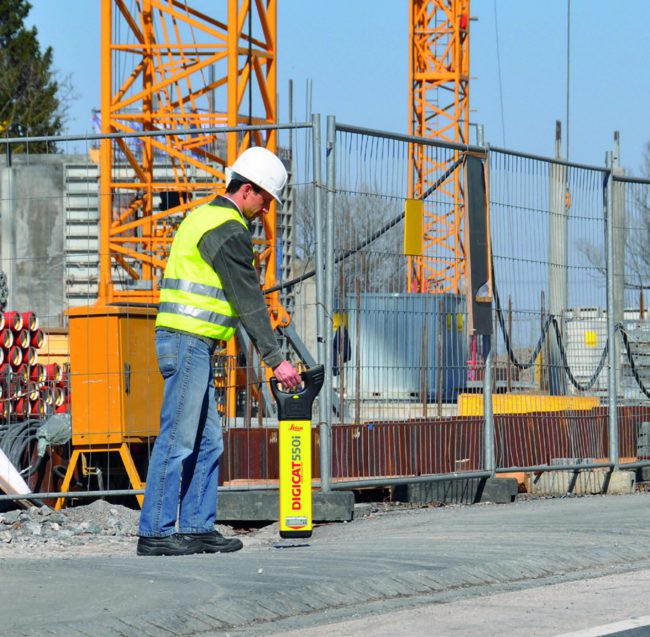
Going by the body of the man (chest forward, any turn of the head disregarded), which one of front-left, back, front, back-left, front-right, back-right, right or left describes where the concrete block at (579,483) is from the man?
front-left

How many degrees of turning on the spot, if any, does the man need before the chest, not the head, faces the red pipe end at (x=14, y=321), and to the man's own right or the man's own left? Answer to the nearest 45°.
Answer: approximately 90° to the man's own left

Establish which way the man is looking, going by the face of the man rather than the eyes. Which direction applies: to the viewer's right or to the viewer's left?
to the viewer's right

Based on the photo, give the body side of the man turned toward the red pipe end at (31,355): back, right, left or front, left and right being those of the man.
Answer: left

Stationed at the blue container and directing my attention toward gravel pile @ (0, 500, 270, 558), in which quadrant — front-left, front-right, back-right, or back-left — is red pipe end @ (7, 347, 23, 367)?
front-right

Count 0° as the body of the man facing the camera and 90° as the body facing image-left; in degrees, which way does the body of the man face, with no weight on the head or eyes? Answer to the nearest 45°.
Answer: approximately 270°

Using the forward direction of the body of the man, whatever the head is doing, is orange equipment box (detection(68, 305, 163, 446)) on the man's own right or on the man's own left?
on the man's own left

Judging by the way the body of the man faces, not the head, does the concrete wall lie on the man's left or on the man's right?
on the man's left

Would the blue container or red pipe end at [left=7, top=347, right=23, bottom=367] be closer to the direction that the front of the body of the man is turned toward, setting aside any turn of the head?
the blue container
